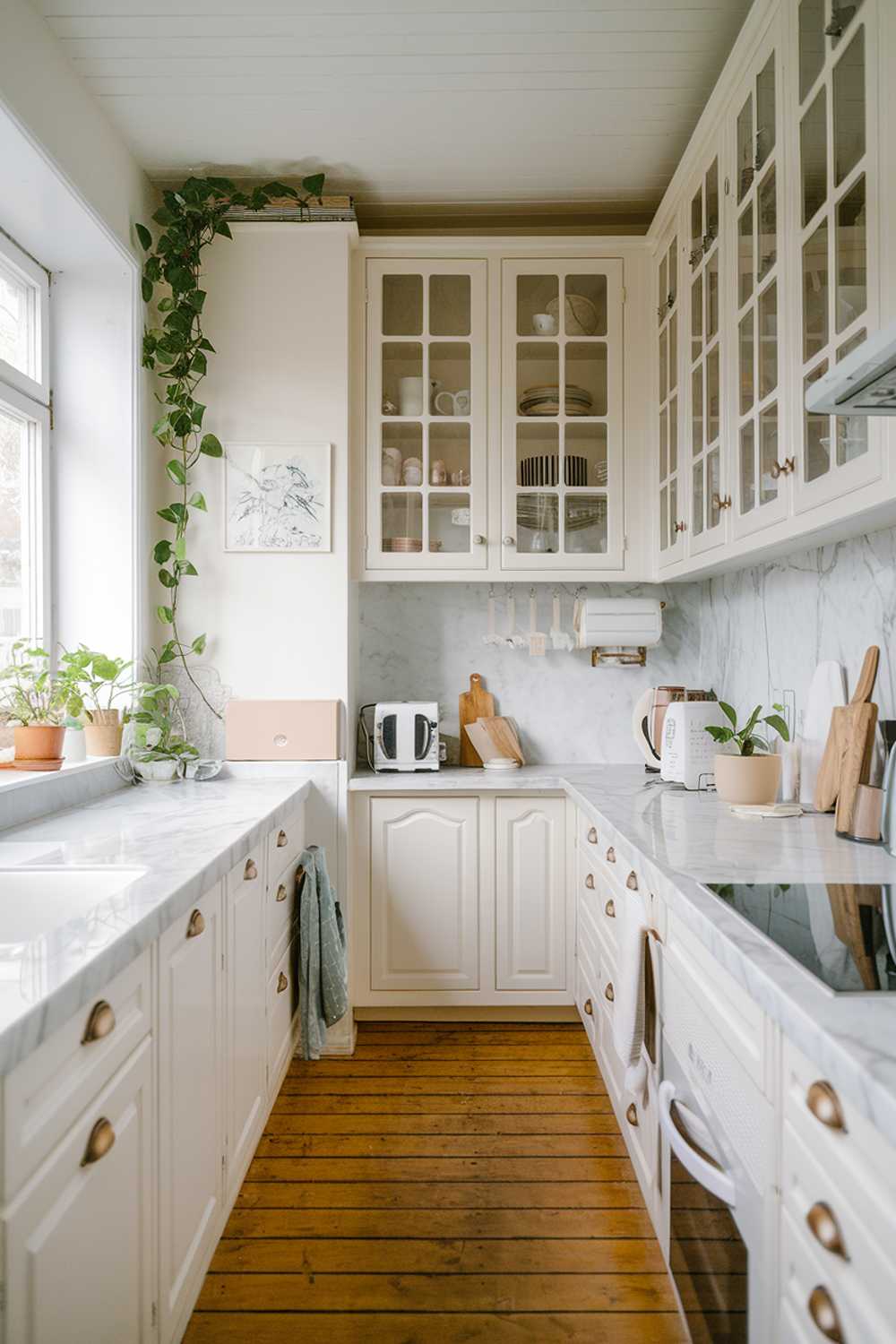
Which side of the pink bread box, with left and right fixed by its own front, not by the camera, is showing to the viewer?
front

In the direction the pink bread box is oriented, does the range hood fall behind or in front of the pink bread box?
in front

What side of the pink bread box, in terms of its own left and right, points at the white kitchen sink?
front

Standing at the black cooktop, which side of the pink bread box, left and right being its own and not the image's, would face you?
front

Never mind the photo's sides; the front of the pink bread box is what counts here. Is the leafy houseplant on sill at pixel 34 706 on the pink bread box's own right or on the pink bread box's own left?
on the pink bread box's own right

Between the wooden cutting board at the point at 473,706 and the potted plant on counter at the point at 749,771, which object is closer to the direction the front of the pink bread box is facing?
the potted plant on counter
